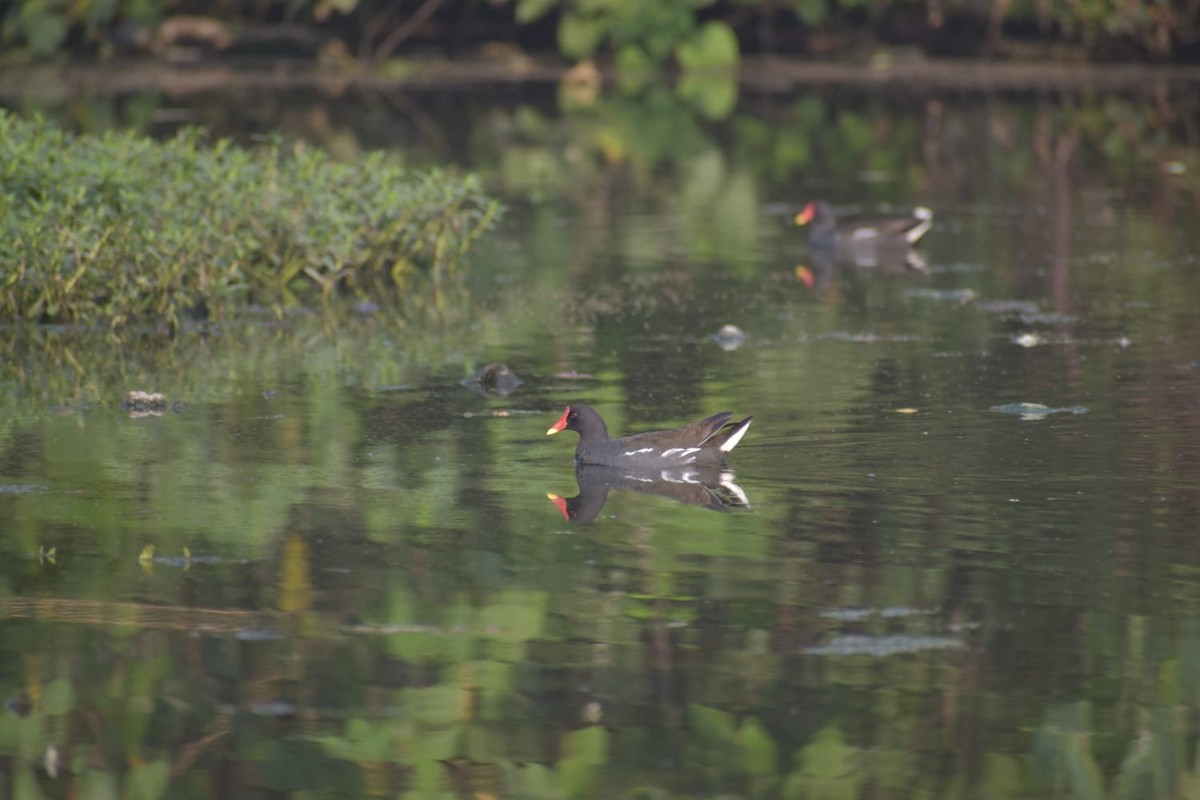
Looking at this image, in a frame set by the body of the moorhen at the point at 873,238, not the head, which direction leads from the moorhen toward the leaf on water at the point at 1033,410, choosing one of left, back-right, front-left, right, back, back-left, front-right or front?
left

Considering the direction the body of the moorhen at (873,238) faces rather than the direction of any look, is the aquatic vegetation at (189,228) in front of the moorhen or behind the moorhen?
in front

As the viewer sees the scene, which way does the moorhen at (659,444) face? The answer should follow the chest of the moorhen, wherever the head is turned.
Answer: to the viewer's left

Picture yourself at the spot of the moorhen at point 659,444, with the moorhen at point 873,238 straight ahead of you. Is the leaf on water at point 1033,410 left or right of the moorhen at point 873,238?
right

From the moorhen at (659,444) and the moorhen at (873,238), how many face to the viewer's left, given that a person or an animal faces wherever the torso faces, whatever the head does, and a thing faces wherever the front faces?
2

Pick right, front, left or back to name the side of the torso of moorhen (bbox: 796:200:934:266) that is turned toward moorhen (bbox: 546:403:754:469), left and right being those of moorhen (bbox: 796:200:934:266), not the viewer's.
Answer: left

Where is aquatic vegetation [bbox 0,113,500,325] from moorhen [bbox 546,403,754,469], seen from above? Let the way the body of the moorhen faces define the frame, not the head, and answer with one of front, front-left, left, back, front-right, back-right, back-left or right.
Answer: front-right

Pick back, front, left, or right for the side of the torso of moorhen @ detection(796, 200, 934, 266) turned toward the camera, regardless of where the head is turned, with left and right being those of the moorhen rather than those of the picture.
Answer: left
